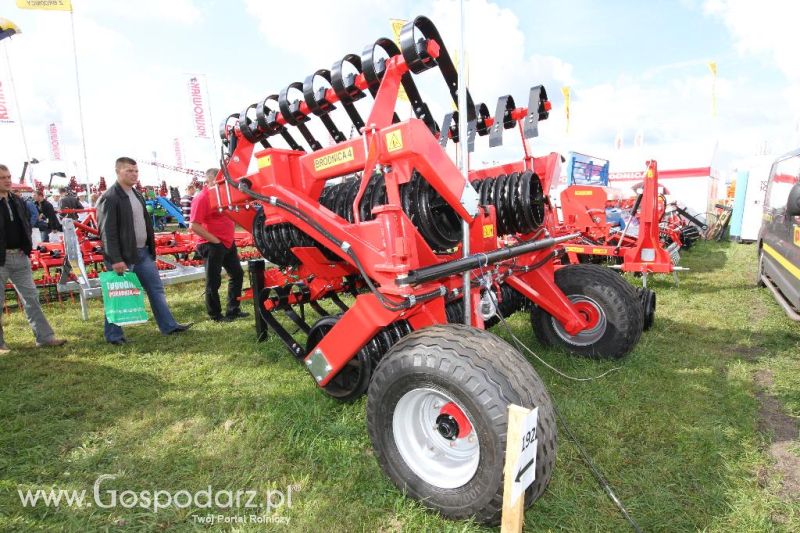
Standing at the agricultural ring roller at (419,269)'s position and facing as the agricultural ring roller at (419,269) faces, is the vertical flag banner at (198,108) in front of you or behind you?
in front

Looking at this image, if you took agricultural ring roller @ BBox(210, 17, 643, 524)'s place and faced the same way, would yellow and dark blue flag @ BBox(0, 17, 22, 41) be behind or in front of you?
in front

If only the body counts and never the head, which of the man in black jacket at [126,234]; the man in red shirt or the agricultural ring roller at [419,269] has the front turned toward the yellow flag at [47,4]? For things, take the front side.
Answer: the agricultural ring roller

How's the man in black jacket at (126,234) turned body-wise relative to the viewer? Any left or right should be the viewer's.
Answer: facing the viewer and to the right of the viewer

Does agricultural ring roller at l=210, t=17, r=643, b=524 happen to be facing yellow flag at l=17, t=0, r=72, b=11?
yes

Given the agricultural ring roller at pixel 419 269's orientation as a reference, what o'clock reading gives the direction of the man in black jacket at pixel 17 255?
The man in black jacket is roughly at 11 o'clock from the agricultural ring roller.

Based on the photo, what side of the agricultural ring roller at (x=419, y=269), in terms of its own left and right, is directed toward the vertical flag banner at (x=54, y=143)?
front

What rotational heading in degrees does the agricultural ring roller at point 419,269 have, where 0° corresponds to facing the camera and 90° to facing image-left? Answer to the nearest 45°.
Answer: approximately 135°
